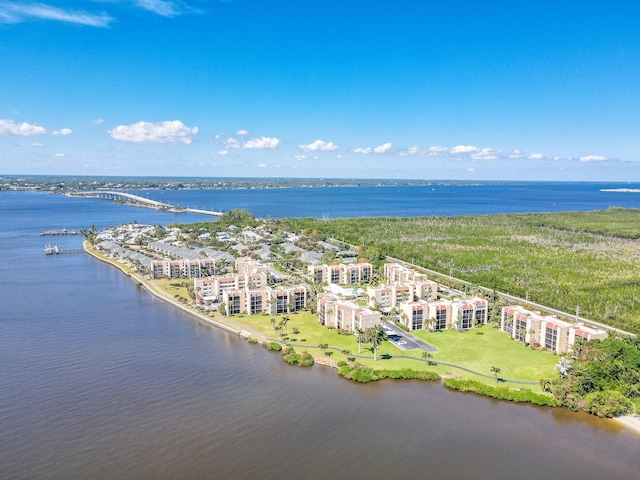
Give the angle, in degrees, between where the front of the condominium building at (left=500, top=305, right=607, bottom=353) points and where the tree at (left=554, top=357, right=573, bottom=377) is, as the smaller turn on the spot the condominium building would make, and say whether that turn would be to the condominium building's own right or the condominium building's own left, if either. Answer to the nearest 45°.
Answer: approximately 45° to the condominium building's own left

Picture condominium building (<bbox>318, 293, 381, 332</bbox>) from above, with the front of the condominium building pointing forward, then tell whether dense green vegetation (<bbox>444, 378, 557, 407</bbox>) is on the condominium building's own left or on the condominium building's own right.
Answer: on the condominium building's own left

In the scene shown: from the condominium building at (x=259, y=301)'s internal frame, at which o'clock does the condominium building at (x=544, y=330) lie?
the condominium building at (x=544, y=330) is roughly at 10 o'clock from the condominium building at (x=259, y=301).

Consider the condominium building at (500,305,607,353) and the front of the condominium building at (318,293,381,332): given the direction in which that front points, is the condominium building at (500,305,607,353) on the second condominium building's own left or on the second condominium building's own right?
on the second condominium building's own left

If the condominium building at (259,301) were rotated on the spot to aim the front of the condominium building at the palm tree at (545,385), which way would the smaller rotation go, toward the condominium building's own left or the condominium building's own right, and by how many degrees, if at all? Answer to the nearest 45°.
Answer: approximately 45° to the condominium building's own left

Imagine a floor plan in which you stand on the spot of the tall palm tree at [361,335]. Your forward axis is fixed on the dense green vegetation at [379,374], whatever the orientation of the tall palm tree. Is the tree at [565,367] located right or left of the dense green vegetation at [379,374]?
left

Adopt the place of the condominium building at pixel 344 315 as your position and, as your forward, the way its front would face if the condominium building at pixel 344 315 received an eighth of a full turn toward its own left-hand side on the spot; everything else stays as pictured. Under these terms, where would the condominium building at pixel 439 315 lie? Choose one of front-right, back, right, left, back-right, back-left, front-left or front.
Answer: left

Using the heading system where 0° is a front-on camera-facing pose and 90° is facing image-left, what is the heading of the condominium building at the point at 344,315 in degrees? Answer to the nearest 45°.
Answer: approximately 45°

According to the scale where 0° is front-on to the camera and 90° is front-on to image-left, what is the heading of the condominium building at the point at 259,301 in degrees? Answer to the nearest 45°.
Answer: approximately 0°

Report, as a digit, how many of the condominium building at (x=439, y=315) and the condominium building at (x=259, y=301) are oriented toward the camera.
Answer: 2

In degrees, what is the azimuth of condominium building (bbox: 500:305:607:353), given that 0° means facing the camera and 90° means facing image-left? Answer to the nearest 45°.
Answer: approximately 45°

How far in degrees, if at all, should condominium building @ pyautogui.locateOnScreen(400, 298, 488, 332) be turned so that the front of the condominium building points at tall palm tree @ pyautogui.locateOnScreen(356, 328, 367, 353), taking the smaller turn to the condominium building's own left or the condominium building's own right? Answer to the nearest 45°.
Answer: approximately 45° to the condominium building's own right

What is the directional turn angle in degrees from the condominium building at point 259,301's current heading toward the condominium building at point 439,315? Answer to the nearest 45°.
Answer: approximately 90° to its left
